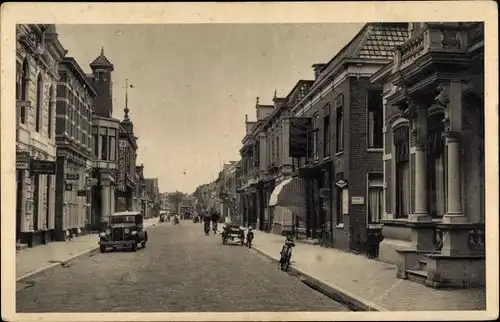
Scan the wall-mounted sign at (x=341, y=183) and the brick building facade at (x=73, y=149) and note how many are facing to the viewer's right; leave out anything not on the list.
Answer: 1

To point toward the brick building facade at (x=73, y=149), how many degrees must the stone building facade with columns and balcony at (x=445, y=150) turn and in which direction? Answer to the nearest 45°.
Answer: approximately 90° to its right

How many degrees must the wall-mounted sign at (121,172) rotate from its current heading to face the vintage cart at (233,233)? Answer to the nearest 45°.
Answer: approximately 45° to its left

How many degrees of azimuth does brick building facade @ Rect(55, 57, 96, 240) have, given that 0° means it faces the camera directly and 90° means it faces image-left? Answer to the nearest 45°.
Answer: approximately 270°

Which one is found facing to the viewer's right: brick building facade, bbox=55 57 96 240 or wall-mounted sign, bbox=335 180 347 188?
the brick building facade

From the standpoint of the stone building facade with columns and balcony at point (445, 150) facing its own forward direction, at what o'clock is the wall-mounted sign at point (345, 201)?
The wall-mounted sign is roughly at 4 o'clock from the stone building facade with columns and balcony.

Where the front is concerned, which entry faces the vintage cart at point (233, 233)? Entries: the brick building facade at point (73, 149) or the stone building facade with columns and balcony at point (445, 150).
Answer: the brick building facade at point (73, 149)

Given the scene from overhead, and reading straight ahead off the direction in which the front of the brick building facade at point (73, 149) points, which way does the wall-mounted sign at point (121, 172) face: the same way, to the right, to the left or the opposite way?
to the right

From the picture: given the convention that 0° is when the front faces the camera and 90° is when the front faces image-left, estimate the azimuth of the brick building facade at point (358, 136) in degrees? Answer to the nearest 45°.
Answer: approximately 45°
